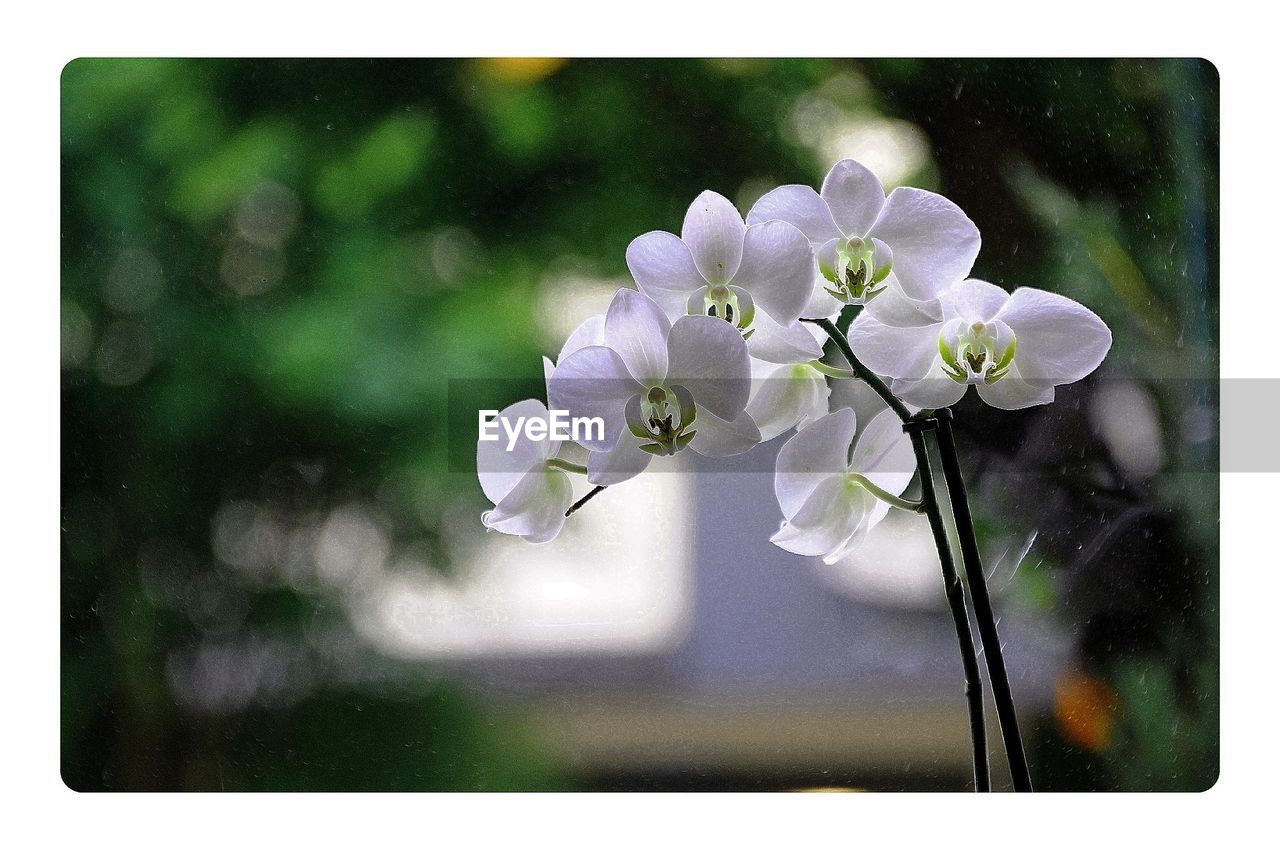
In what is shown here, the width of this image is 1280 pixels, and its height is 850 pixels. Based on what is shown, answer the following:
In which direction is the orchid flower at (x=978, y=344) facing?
toward the camera

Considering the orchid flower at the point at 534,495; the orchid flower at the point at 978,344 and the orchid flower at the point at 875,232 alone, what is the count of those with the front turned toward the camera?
2

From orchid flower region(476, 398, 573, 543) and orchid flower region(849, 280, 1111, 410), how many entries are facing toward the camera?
1

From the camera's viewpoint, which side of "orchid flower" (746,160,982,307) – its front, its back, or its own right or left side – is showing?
front

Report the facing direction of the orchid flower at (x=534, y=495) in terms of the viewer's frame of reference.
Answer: facing away from the viewer and to the left of the viewer
